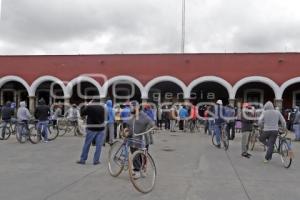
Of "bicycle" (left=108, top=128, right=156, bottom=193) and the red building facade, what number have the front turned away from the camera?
0

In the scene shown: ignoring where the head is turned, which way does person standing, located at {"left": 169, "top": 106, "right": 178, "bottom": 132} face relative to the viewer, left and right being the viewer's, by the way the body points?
facing away from the viewer

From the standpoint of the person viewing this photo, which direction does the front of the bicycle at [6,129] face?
facing away from the viewer and to the right of the viewer

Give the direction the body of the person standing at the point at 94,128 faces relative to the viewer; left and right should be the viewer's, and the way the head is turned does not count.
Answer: facing away from the viewer and to the left of the viewer

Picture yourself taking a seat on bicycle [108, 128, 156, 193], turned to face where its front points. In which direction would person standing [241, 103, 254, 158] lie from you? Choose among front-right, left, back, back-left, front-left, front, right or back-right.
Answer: left

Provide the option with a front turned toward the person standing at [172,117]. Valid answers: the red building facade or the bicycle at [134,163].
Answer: the red building facade

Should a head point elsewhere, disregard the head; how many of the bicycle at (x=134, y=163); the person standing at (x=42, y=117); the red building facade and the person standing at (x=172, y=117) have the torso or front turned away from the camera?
2

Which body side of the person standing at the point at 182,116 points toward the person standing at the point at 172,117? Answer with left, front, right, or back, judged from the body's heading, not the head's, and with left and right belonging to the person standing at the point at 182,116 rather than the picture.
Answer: left

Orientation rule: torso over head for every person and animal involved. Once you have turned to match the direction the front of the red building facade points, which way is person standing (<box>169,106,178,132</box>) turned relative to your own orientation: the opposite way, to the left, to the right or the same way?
the opposite way

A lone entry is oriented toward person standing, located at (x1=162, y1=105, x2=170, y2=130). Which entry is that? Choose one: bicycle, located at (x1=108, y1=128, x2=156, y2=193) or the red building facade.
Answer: the red building facade

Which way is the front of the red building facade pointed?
toward the camera

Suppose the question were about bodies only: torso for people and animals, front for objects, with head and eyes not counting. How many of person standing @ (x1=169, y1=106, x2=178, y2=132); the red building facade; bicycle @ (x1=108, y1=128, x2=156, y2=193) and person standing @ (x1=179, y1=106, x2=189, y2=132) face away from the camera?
2

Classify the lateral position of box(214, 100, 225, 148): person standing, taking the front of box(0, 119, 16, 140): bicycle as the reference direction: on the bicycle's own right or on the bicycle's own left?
on the bicycle's own right

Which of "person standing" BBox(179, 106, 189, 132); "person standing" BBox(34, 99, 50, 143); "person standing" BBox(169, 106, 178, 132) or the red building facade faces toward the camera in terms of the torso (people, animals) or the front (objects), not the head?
the red building facade

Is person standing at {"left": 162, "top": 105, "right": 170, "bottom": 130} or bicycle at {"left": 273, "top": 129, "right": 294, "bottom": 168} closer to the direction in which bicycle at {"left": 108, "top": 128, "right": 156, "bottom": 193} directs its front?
the bicycle
